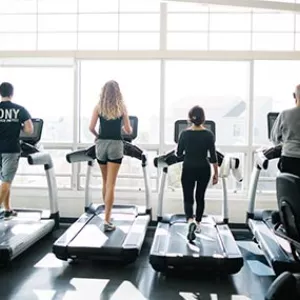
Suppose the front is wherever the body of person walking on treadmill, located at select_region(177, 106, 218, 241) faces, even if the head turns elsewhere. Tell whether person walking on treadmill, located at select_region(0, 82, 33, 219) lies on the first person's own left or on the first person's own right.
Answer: on the first person's own left

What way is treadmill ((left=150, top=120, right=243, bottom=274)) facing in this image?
away from the camera

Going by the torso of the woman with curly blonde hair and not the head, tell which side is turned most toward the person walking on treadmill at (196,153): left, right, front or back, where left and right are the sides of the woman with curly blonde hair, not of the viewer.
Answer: right

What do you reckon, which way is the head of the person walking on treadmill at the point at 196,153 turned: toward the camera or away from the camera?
away from the camera

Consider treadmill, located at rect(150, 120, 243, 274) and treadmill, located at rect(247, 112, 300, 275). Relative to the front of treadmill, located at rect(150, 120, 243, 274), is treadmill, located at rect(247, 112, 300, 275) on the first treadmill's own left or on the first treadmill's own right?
on the first treadmill's own right

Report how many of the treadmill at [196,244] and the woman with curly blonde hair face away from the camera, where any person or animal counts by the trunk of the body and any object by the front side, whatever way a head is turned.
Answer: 2

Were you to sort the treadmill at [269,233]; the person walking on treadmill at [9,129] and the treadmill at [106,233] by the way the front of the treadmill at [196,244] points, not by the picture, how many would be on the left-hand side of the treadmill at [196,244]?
2

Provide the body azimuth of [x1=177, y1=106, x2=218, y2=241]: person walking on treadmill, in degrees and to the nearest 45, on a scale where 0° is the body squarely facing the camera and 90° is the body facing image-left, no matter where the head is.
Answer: approximately 180°

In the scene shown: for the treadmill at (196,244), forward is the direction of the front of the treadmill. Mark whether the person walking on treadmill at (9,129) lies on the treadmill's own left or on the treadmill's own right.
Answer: on the treadmill's own left

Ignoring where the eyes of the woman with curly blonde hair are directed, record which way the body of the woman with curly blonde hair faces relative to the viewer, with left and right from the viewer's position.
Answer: facing away from the viewer

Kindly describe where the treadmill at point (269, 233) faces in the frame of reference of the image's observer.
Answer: facing away from the viewer and to the left of the viewer
